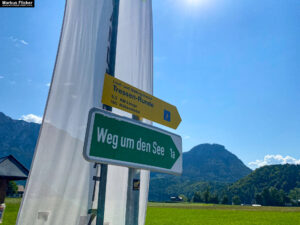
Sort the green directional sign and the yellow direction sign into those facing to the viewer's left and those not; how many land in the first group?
0

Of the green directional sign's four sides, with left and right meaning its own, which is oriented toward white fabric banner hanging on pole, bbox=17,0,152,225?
back

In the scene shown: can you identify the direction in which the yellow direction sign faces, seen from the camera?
facing the viewer and to the right of the viewer

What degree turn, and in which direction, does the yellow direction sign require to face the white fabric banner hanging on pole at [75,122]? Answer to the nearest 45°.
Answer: approximately 180°

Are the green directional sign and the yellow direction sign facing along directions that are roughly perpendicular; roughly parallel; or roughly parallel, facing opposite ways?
roughly parallel
